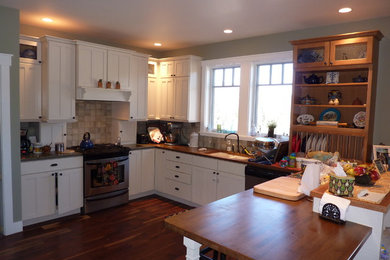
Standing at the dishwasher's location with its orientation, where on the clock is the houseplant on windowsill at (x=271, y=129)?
The houseplant on windowsill is roughly at 5 o'clock from the dishwasher.

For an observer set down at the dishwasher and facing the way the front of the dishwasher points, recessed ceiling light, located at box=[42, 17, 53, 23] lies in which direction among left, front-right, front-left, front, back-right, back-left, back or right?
front-right

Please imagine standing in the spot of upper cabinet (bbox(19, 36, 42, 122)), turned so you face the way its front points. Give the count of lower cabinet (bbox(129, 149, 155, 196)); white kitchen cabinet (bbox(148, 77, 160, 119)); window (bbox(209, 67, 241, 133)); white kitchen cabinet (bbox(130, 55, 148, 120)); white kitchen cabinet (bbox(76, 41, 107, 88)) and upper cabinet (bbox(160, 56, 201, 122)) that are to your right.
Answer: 0

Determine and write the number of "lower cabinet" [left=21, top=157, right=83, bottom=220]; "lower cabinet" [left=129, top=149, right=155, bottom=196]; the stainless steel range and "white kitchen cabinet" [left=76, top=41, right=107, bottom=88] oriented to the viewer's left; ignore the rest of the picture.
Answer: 0

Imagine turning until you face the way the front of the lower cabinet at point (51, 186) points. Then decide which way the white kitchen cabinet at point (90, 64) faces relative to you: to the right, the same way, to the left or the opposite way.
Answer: the same way

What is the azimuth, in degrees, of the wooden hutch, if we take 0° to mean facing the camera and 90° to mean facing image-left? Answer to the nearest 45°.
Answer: approximately 45°

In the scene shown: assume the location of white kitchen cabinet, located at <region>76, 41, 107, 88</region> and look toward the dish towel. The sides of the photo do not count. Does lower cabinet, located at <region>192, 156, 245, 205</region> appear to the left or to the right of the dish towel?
left

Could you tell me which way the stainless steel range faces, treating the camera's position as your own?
facing the viewer and to the right of the viewer

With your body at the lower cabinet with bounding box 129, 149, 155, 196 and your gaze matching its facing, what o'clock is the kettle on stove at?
The kettle on stove is roughly at 4 o'clock from the lower cabinet.

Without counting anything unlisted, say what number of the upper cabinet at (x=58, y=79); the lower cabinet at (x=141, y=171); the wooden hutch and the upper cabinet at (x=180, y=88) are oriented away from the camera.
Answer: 0

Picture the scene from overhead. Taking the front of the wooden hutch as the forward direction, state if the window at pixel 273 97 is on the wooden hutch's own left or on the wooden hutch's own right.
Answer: on the wooden hutch's own right

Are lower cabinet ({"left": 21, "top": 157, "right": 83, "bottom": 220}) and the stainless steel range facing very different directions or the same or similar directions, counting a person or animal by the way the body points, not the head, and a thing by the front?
same or similar directions

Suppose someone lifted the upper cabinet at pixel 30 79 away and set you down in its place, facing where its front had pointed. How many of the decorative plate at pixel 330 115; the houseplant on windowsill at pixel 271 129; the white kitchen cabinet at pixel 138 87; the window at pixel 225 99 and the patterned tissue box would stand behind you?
0

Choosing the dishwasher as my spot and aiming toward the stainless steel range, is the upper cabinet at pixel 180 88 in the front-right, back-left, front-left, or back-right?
front-right

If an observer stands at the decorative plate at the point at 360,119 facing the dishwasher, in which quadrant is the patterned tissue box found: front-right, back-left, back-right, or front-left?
front-left
